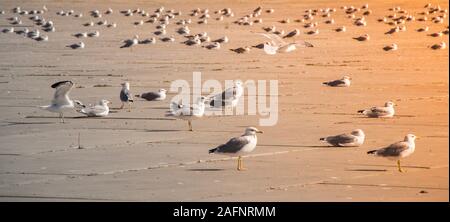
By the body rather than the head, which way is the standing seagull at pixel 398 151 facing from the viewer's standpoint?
to the viewer's right

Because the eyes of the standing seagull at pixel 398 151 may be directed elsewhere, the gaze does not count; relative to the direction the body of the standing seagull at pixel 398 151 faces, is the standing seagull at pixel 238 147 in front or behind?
behind

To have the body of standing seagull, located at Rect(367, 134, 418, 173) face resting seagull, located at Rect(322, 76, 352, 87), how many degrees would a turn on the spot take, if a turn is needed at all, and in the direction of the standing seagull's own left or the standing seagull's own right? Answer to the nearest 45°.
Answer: approximately 90° to the standing seagull's own left

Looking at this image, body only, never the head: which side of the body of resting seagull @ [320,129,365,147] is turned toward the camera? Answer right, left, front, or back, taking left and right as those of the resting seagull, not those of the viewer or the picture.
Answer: right
